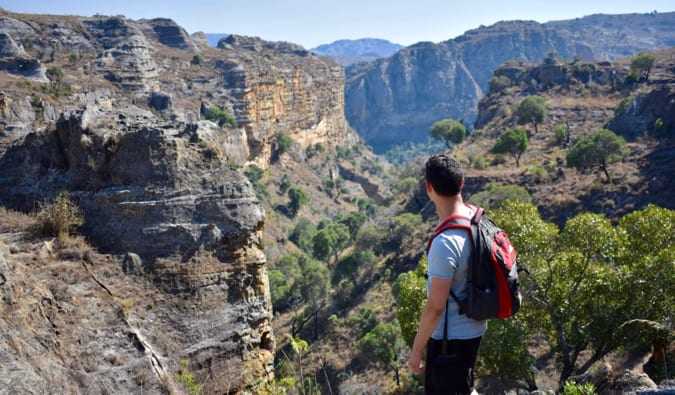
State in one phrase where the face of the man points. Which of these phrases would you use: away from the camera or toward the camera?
away from the camera

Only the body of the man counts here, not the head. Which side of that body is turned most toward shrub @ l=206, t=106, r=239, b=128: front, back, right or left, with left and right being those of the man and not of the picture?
front

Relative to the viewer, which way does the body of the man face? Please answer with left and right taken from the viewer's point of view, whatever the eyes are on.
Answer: facing away from the viewer and to the left of the viewer

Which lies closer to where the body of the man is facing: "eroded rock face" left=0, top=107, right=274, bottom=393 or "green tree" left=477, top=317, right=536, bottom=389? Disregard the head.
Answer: the eroded rock face

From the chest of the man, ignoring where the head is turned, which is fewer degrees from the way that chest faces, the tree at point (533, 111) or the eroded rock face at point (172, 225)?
the eroded rock face

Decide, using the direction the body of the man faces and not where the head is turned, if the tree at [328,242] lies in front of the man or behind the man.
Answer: in front

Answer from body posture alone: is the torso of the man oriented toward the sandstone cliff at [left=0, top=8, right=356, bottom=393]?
yes

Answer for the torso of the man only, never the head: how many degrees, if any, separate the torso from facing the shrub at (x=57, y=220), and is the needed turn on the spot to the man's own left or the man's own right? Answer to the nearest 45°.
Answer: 0° — they already face it

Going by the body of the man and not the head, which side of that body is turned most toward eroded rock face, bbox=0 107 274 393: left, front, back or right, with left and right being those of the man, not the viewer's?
front
